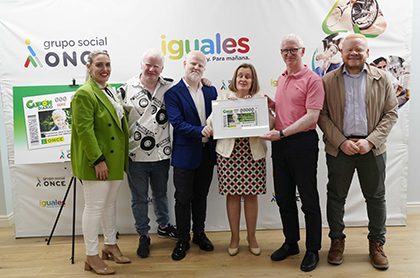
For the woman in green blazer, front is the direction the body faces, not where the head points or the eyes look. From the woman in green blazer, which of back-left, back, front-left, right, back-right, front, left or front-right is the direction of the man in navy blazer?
front-left

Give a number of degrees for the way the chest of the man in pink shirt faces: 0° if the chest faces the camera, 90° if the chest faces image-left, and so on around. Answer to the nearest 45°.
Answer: approximately 45°

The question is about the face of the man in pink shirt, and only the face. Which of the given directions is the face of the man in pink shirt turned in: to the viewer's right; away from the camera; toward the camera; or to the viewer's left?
toward the camera

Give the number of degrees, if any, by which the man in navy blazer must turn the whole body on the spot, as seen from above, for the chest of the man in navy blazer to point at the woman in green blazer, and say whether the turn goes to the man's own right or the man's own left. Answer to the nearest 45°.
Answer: approximately 135° to the man's own right

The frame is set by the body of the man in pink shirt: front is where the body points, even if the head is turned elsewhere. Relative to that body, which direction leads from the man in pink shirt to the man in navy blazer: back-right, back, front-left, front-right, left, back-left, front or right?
front-right

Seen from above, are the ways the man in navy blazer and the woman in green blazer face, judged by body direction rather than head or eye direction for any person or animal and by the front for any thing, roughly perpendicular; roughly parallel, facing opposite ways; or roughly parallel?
roughly parallel

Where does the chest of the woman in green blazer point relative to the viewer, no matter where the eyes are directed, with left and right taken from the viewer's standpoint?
facing the viewer and to the right of the viewer

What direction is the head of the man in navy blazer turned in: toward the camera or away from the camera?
toward the camera

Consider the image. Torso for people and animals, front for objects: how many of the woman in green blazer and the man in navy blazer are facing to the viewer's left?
0

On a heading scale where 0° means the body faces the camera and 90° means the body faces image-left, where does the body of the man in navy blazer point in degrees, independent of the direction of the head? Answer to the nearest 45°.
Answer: approximately 315°
